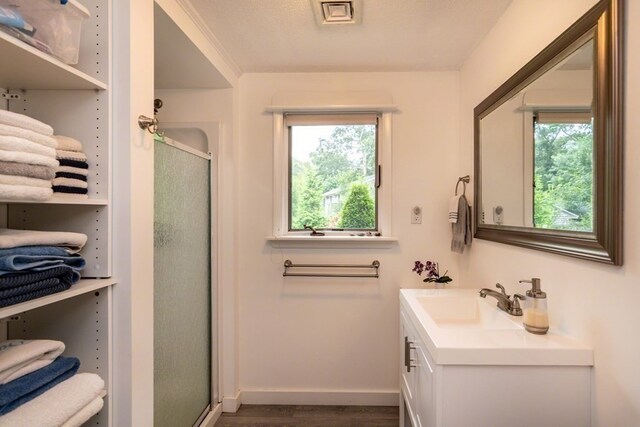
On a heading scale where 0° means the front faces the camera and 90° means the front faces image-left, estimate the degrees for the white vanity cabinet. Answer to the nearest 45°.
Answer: approximately 90°

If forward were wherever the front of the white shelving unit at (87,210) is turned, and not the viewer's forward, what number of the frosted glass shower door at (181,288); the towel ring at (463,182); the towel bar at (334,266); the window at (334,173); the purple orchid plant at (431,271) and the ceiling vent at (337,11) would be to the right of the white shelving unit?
0

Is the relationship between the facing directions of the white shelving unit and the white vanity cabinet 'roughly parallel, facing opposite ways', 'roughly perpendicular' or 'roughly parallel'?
roughly parallel, facing opposite ways

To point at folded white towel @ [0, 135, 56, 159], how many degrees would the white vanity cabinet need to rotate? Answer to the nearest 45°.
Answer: approximately 45° to its left

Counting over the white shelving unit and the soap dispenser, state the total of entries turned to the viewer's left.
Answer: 1

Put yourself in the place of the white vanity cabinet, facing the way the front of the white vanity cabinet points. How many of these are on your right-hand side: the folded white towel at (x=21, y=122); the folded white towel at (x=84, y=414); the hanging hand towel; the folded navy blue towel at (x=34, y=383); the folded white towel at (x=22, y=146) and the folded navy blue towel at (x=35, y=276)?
1

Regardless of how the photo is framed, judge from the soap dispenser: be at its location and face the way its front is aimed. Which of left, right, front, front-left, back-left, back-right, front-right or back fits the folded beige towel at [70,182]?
front-left

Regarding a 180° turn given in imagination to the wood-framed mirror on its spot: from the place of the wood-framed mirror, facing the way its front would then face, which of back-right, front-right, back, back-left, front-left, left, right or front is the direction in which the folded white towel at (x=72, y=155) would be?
back

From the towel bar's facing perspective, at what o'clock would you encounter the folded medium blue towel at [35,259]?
The folded medium blue towel is roughly at 1 o'clock from the towel bar.

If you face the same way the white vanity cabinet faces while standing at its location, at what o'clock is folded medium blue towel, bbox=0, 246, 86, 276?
The folded medium blue towel is roughly at 11 o'clock from the white vanity cabinet.

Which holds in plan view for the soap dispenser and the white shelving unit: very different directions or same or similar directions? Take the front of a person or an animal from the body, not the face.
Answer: very different directions

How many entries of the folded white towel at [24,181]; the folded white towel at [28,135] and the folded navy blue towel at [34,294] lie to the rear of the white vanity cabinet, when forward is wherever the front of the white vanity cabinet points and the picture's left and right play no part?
0

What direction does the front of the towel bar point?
toward the camera

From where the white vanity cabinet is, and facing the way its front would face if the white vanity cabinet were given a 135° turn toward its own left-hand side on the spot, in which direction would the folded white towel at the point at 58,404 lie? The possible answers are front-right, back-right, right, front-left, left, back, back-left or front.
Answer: right

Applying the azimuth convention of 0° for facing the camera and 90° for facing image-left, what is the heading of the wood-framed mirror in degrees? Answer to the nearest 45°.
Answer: approximately 45°

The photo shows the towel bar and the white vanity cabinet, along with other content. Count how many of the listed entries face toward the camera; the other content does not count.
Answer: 1

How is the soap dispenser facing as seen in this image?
to the viewer's left

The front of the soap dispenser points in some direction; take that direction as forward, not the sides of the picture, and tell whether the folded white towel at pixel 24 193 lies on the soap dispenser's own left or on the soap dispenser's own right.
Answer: on the soap dispenser's own left

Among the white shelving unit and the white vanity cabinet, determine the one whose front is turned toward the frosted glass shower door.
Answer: the white vanity cabinet
